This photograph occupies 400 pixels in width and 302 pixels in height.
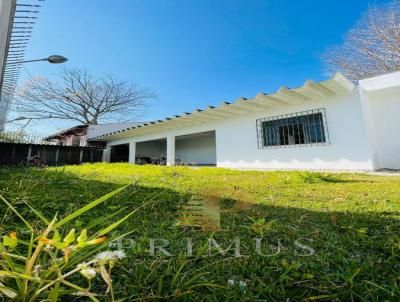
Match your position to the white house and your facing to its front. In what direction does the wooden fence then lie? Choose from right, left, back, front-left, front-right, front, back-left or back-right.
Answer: front-right

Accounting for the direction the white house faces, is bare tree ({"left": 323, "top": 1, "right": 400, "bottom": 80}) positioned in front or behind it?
behind

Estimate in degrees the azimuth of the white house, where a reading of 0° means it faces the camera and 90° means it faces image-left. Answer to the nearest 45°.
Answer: approximately 45°

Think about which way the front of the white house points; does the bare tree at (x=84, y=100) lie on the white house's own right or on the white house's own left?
on the white house's own right
